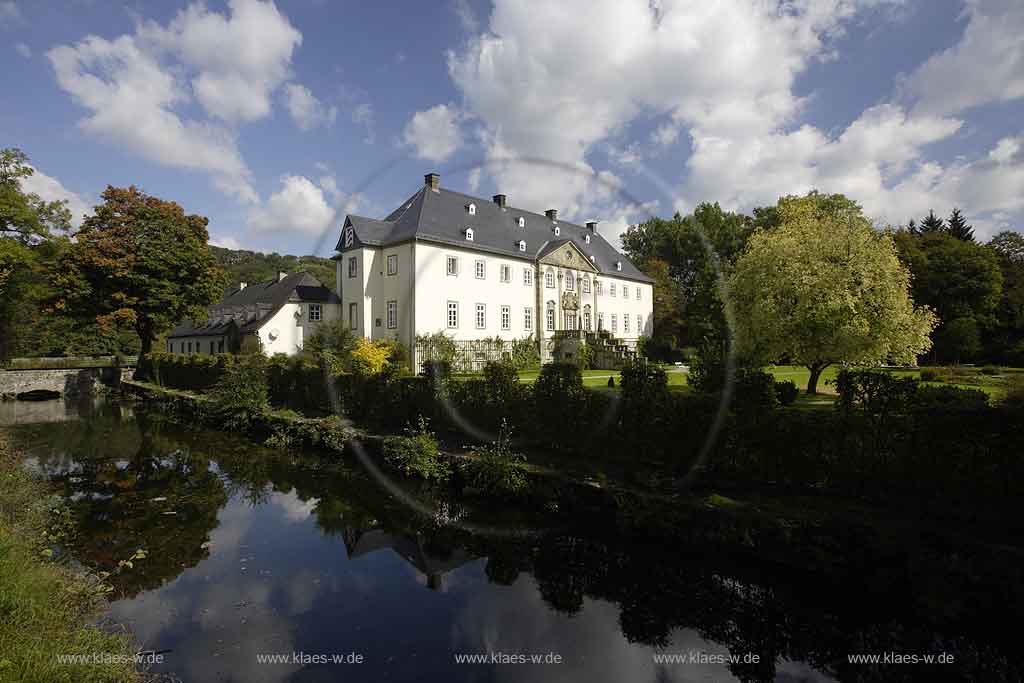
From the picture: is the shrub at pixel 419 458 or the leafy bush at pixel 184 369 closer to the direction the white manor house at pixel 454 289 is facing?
the shrub

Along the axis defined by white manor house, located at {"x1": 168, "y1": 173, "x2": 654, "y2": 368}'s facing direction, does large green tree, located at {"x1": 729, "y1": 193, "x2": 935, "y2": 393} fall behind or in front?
in front

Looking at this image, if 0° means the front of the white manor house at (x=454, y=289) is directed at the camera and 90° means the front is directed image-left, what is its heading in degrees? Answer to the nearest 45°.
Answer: approximately 315°

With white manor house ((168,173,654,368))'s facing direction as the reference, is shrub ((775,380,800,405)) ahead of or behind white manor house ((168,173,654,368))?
ahead

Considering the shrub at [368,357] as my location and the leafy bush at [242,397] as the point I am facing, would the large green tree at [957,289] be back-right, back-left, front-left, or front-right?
back-left

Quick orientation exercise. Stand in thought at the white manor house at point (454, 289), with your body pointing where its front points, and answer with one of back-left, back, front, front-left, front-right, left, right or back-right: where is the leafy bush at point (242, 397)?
right

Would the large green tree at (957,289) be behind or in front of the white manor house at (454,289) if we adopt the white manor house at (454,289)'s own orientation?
in front

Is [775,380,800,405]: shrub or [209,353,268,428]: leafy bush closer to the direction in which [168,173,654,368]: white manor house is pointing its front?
the shrub

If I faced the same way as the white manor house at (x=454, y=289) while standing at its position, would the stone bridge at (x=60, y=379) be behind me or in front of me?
behind
